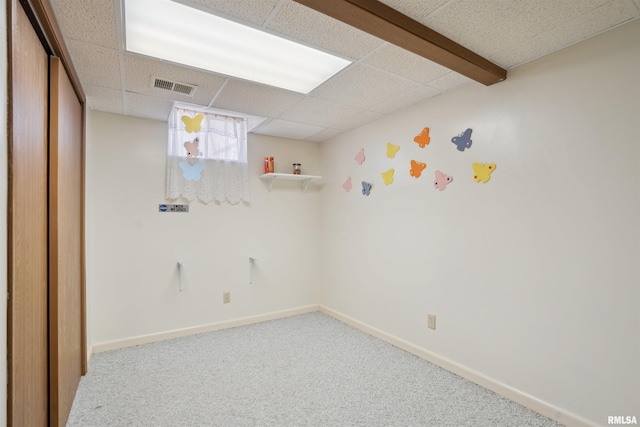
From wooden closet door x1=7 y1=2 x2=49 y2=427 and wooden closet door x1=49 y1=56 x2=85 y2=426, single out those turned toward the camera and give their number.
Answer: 0

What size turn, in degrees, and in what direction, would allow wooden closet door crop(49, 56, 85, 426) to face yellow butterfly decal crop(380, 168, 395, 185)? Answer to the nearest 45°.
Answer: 0° — it already faces it

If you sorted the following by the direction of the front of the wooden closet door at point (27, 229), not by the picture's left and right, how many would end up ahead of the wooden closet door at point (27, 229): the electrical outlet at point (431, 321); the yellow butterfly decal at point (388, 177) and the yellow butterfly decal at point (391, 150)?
3

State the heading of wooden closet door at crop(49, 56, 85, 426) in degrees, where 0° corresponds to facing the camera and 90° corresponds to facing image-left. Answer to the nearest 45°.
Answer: approximately 270°

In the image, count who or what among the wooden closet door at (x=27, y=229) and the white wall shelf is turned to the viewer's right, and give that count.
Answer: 1

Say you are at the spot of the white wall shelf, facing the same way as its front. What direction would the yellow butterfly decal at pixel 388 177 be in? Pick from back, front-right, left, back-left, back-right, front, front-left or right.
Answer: front-left

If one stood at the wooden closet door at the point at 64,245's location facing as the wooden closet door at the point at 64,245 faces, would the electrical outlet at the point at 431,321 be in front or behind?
in front

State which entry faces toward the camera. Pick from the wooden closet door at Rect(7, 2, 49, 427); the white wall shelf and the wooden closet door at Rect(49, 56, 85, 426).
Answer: the white wall shelf

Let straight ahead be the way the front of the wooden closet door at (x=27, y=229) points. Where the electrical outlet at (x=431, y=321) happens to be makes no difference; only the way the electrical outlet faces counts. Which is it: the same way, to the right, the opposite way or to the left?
the opposite way

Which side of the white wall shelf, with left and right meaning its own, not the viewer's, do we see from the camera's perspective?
front

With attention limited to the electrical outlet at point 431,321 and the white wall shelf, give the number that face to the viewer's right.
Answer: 0

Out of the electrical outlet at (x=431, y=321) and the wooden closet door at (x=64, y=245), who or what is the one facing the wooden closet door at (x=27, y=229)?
the electrical outlet

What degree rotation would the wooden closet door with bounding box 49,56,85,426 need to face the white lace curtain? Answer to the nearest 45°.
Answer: approximately 45° to its left

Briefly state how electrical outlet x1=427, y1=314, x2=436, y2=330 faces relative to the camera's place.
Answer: facing the viewer and to the left of the viewer

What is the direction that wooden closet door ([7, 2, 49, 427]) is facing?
to the viewer's right

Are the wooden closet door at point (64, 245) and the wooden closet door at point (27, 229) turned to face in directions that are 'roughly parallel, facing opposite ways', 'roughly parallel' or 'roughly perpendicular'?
roughly parallel

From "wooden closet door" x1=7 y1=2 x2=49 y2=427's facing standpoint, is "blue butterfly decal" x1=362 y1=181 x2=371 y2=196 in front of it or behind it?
in front

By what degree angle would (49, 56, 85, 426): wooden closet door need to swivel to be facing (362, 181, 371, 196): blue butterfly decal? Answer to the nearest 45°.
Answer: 0° — it already faces it

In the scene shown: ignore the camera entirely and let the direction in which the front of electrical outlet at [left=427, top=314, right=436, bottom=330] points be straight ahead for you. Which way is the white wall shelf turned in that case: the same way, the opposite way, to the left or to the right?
to the left

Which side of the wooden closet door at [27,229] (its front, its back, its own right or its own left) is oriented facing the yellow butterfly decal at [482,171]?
front
